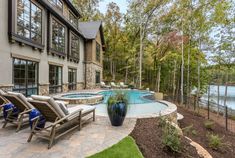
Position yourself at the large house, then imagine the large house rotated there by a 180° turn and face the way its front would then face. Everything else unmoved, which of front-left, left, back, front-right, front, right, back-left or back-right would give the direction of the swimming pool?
back

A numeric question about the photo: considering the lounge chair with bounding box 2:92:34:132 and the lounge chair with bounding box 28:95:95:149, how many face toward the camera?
0

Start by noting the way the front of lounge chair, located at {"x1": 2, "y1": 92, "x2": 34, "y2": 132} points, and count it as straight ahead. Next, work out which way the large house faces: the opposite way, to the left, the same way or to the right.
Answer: to the right

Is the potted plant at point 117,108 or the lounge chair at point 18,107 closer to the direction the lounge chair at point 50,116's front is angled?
the potted plant

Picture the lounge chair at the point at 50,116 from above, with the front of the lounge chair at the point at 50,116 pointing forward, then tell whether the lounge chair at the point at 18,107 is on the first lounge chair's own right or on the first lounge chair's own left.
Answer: on the first lounge chair's own left

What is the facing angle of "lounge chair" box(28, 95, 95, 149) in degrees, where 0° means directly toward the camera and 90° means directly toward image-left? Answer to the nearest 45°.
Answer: approximately 225°

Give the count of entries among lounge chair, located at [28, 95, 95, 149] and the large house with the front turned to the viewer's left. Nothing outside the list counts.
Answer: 0

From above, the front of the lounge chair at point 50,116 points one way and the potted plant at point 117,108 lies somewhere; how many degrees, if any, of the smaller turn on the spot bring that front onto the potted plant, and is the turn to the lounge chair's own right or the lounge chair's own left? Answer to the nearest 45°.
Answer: approximately 45° to the lounge chair's own right

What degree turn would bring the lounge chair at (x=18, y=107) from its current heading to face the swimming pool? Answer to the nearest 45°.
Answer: approximately 45° to its right

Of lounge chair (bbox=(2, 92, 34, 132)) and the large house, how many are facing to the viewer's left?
0
